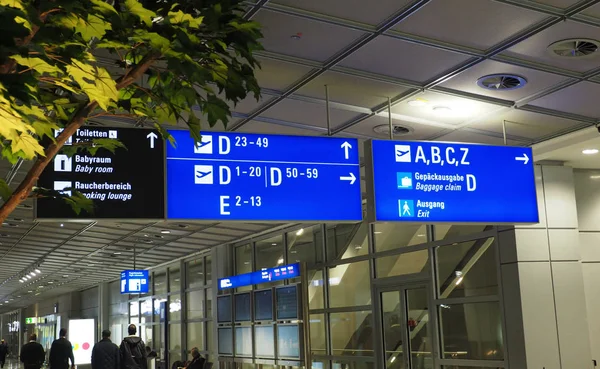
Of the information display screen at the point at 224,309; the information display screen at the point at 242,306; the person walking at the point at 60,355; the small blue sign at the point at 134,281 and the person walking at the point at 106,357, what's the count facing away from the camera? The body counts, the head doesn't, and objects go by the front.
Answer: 2

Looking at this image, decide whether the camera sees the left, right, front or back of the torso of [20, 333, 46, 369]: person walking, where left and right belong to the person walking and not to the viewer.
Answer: back

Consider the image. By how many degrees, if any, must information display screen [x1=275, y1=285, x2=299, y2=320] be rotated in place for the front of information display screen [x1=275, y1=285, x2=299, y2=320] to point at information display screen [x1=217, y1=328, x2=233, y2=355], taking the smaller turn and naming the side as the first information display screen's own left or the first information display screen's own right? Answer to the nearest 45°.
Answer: approximately 90° to the first information display screen's own right

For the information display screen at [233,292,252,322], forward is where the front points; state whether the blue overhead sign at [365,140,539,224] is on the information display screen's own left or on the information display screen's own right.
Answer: on the information display screen's own left

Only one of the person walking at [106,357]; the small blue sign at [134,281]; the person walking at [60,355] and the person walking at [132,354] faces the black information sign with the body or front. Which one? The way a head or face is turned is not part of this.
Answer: the small blue sign

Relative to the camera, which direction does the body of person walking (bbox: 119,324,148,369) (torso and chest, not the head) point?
away from the camera

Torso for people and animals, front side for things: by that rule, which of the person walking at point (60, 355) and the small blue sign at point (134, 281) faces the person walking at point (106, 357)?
the small blue sign
